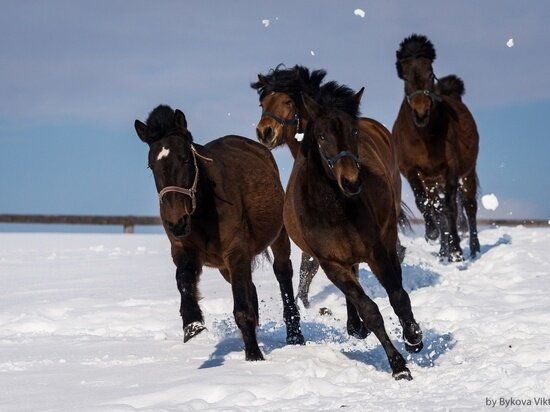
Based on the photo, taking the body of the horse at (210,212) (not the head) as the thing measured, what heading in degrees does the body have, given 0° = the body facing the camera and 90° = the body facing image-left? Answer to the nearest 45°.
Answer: approximately 45°

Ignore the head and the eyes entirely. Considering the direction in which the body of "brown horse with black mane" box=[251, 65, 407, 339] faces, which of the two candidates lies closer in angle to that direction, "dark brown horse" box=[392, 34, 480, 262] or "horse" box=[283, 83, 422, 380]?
the horse

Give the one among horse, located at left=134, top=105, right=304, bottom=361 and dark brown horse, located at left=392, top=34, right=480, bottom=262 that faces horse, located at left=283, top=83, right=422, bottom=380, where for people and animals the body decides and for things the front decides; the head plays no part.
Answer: the dark brown horse

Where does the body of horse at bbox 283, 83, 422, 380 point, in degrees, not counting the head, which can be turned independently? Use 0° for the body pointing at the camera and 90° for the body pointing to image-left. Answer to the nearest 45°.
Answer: approximately 0°

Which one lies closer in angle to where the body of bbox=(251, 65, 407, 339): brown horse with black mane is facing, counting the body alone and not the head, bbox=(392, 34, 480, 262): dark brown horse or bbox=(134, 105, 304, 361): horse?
the horse

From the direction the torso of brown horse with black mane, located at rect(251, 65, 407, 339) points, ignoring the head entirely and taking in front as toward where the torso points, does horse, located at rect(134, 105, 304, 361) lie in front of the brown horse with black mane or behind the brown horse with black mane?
in front

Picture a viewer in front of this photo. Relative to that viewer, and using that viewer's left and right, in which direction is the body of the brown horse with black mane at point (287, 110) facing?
facing the viewer and to the left of the viewer

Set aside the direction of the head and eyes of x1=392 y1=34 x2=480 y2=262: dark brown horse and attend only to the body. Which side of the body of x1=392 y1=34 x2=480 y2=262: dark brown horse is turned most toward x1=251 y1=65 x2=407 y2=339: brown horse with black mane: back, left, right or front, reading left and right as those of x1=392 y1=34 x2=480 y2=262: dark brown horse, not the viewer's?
front

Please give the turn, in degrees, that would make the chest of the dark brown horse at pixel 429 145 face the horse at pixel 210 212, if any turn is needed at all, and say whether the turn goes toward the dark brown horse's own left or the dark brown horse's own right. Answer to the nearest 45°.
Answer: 0° — it already faces it

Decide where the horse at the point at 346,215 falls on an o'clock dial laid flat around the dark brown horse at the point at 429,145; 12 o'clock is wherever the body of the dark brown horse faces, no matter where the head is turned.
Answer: The horse is roughly at 12 o'clock from the dark brown horse.

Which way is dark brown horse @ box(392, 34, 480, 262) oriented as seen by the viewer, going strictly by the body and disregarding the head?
toward the camera

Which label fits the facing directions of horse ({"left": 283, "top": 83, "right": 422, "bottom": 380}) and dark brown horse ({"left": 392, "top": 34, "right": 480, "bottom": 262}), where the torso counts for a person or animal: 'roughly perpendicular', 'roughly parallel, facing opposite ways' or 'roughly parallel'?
roughly parallel

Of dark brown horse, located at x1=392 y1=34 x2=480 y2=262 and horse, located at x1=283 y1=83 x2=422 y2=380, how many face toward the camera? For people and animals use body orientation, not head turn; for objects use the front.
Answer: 2
